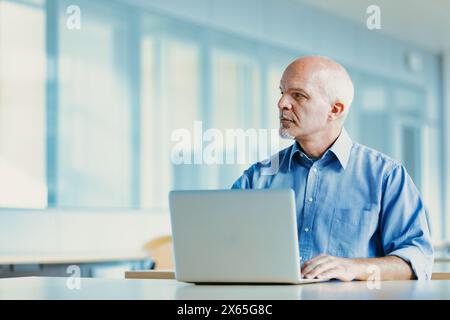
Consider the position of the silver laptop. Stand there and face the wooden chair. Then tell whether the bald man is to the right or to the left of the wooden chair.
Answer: right

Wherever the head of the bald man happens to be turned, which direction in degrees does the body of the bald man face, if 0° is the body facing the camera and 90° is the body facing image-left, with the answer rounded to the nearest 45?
approximately 45°

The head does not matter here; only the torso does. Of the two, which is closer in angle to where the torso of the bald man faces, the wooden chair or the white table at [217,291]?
the white table

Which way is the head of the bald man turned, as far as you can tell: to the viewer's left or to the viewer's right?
to the viewer's left

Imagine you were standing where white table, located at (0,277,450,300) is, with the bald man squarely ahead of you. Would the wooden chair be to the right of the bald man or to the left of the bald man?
left

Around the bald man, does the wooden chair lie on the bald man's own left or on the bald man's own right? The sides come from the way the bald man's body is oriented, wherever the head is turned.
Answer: on the bald man's own right
